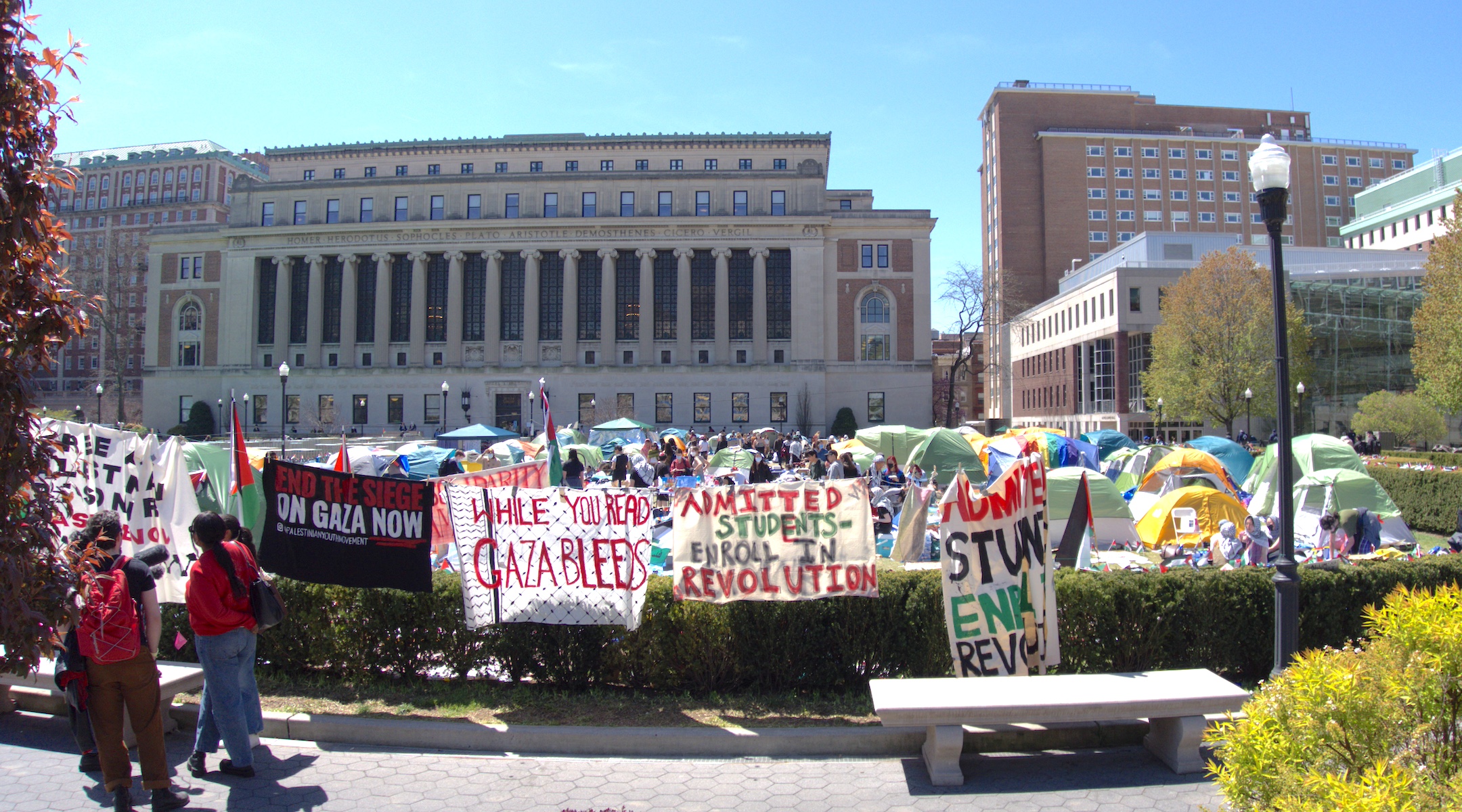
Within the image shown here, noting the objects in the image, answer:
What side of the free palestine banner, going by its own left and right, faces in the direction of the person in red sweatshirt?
front

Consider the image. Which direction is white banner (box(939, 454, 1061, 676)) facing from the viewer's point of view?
toward the camera

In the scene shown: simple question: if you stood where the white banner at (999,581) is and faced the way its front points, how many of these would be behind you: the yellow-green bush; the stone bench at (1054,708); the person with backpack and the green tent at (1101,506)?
1

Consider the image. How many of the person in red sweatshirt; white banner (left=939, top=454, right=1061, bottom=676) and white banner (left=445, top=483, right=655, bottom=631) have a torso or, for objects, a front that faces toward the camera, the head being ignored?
2

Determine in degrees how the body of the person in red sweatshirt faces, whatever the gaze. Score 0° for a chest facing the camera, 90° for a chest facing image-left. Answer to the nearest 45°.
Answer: approximately 135°

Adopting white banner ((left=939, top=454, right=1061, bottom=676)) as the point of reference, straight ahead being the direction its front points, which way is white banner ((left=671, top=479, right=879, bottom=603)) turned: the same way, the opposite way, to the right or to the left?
the same way

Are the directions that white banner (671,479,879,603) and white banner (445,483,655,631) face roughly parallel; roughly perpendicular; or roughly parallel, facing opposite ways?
roughly parallel

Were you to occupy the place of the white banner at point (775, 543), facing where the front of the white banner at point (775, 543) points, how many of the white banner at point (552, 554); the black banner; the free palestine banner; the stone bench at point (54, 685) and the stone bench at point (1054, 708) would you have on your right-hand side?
4

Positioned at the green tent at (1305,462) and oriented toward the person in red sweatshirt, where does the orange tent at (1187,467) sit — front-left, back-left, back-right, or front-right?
front-right

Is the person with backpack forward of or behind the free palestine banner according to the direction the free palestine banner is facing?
forward

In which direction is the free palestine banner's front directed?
toward the camera

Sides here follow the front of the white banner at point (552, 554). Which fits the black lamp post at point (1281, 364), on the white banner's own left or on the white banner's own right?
on the white banner's own left

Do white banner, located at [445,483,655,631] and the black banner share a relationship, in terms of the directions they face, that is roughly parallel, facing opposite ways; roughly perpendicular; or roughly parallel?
roughly parallel

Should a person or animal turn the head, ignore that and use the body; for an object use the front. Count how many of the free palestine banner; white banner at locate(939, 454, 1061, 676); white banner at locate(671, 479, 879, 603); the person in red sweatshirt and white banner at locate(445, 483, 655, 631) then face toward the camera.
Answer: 4

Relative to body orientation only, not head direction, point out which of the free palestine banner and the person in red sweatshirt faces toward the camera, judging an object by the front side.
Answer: the free palestine banner

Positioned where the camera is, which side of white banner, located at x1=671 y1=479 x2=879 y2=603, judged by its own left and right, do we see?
front
